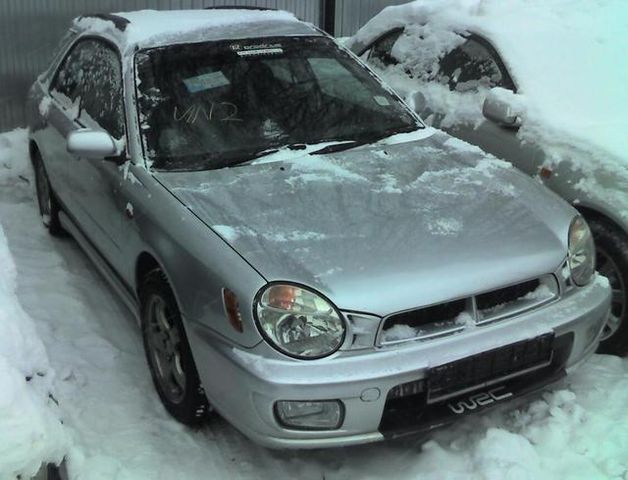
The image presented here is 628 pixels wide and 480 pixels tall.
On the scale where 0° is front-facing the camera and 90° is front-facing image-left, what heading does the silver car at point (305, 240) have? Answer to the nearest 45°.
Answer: approximately 315°

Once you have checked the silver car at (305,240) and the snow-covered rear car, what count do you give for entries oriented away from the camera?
0

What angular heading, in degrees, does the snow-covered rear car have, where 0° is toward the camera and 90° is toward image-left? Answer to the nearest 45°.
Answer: approximately 315°

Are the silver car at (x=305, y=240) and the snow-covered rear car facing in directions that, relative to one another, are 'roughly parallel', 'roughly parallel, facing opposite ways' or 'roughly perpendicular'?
roughly parallel

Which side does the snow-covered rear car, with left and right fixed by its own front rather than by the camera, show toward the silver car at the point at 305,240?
right

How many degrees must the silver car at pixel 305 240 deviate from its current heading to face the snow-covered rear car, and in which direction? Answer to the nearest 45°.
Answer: approximately 90° to its left
